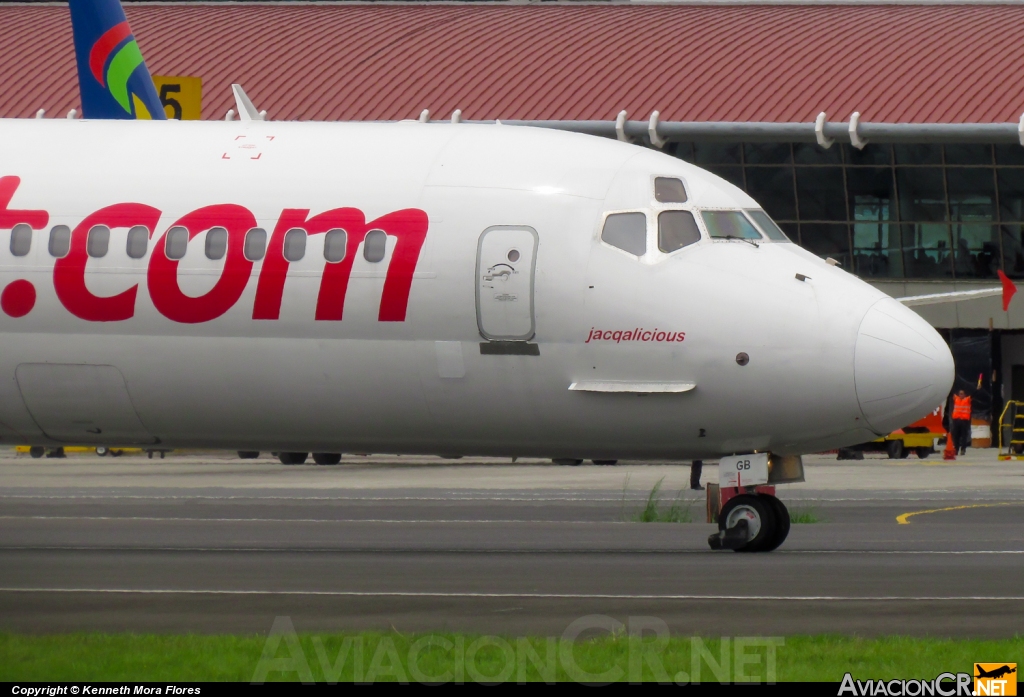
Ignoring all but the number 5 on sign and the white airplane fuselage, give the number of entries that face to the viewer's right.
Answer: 1

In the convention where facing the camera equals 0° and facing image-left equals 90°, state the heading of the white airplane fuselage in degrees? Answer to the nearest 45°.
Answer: approximately 270°

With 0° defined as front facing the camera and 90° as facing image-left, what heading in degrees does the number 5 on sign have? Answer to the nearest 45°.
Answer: approximately 0°

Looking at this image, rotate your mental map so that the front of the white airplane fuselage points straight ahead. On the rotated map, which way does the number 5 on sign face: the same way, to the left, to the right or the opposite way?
to the right

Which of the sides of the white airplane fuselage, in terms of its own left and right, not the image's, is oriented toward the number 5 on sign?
left

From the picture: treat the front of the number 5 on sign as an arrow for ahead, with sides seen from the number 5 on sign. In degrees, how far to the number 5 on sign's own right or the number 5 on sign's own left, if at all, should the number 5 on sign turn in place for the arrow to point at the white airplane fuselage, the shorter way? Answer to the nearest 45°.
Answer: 0° — it already faces it
